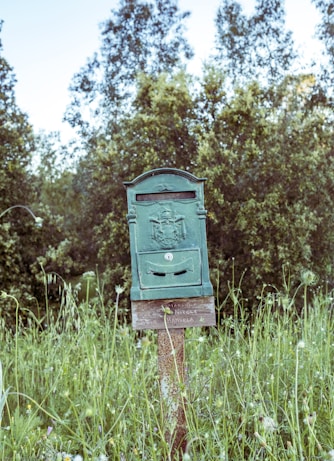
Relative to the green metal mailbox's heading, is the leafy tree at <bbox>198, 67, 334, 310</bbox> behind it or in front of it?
behind

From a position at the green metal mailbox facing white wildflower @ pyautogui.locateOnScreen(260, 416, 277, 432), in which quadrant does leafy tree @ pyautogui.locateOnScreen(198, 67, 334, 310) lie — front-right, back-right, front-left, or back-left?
back-left

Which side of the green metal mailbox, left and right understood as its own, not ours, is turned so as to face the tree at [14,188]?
back

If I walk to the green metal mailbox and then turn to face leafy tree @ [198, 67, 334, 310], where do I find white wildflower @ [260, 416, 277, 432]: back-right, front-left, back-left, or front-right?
back-right

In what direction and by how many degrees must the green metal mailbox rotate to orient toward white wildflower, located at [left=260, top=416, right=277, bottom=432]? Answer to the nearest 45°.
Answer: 0° — it already faces it

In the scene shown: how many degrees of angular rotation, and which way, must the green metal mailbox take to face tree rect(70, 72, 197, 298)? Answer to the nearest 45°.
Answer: approximately 180°

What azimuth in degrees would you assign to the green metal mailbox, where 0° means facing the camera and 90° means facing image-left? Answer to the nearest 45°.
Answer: approximately 0°

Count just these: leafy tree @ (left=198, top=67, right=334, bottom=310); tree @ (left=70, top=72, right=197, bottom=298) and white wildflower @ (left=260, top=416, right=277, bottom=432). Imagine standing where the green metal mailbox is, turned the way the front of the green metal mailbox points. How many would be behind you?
2

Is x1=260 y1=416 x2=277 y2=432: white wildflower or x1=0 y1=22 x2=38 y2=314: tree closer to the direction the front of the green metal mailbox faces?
the white wildflower
